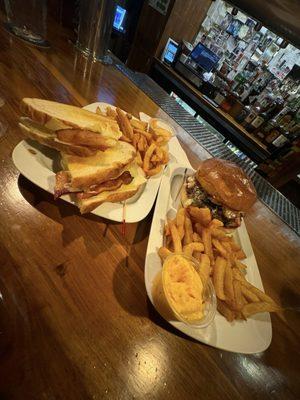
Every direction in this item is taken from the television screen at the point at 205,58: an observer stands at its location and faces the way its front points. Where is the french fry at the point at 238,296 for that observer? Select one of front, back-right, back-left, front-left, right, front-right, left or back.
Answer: front

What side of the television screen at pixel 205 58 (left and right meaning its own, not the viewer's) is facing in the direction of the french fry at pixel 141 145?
front

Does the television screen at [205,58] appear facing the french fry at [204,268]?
yes

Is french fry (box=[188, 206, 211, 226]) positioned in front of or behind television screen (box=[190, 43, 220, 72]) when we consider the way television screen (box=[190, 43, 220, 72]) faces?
in front

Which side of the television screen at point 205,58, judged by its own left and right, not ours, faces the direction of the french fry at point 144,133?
front

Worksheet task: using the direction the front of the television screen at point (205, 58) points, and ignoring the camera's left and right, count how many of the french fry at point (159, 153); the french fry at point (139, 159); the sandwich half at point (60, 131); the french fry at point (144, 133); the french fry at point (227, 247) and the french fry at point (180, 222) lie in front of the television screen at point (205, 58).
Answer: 6

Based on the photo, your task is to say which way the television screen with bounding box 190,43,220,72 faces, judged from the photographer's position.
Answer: facing the viewer

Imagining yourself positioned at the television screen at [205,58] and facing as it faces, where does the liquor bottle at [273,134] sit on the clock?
The liquor bottle is roughly at 10 o'clock from the television screen.

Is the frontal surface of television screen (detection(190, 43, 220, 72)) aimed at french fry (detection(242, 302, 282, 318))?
yes

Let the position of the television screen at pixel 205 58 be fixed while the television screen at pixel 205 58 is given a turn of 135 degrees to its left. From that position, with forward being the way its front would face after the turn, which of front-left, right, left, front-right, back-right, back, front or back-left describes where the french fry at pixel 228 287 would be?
back-right

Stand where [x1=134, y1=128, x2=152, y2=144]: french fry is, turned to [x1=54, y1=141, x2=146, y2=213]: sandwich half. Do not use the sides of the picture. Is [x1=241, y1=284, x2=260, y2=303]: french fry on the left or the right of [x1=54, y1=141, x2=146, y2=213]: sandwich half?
left

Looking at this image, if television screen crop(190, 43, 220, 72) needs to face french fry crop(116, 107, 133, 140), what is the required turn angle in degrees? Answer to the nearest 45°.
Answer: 0° — it already faces it

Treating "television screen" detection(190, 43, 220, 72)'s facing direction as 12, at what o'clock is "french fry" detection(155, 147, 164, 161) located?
The french fry is roughly at 12 o'clock from the television screen.

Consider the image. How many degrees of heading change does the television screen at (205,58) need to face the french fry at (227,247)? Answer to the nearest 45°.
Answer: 0° — it already faces it

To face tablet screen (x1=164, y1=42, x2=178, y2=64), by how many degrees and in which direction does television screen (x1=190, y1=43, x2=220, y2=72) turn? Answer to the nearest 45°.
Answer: approximately 90° to its right

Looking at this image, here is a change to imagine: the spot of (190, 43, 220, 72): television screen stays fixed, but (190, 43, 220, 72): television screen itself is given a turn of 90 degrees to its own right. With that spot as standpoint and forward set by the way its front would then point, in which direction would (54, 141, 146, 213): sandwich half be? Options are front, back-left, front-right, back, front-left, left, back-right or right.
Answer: left

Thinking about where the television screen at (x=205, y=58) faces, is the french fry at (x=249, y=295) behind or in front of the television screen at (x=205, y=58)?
in front

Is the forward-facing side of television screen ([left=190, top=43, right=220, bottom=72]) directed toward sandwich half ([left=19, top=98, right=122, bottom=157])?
yes

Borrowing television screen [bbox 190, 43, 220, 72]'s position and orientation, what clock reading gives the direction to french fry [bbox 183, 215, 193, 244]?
The french fry is roughly at 12 o'clock from the television screen.
